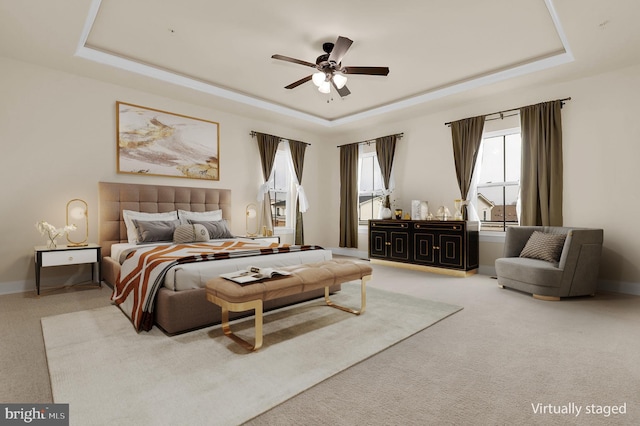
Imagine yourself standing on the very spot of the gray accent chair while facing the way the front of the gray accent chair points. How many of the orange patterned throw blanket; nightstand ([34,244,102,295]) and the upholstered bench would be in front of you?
3

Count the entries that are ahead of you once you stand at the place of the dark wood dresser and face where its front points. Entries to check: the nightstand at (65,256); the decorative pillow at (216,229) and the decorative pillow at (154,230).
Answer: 3

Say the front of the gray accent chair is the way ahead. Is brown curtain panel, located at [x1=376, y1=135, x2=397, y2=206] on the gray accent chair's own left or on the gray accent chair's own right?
on the gray accent chair's own right

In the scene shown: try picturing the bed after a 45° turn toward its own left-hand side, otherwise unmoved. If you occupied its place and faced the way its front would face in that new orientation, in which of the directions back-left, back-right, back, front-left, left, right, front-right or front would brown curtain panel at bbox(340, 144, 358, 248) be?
front-left

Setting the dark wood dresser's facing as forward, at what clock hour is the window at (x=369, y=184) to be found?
The window is roughly at 3 o'clock from the dark wood dresser.

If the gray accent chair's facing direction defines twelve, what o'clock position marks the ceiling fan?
The ceiling fan is roughly at 12 o'clock from the gray accent chair.

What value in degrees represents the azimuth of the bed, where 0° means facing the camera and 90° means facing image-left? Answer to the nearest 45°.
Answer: approximately 315°

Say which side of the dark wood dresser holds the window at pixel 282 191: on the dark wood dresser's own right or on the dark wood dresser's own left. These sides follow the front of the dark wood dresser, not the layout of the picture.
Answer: on the dark wood dresser's own right

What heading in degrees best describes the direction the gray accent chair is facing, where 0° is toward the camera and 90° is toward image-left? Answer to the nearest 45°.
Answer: approximately 45°

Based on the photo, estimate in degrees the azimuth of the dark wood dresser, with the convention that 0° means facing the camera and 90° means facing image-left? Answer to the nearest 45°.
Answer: approximately 45°
